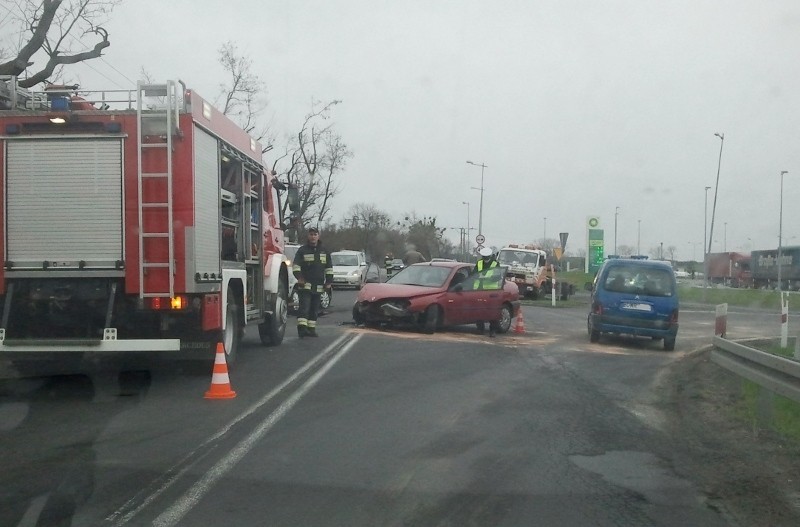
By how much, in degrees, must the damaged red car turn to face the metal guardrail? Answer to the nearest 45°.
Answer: approximately 90° to its left

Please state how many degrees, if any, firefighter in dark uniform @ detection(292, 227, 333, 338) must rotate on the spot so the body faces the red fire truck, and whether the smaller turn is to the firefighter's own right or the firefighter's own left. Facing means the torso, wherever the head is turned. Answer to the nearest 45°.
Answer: approximately 45° to the firefighter's own right

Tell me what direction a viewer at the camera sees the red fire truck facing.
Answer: facing away from the viewer and to the right of the viewer

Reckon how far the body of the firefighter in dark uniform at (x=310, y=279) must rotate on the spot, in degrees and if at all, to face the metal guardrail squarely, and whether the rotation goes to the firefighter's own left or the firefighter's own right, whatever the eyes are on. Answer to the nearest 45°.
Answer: approximately 45° to the firefighter's own left

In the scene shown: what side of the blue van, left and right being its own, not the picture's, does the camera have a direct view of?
back

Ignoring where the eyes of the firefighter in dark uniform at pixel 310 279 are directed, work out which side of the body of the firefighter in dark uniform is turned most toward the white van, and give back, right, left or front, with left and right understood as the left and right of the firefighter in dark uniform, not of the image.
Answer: back

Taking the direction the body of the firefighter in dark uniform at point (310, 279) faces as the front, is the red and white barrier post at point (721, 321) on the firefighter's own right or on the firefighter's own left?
on the firefighter's own left

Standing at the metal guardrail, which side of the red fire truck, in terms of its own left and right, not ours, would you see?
right

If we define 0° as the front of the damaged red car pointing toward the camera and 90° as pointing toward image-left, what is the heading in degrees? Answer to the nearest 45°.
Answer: approximately 45°

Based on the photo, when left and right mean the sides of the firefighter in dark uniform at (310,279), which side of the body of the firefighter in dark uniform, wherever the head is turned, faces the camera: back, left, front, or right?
front
